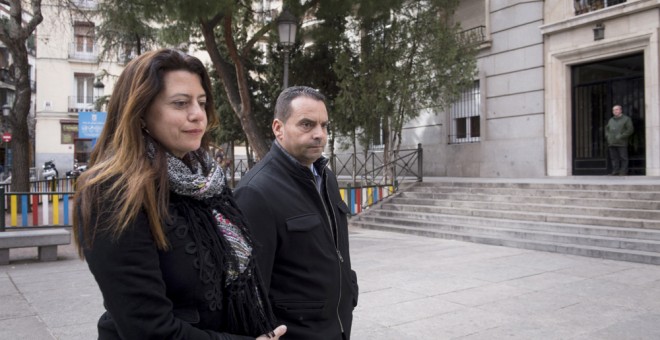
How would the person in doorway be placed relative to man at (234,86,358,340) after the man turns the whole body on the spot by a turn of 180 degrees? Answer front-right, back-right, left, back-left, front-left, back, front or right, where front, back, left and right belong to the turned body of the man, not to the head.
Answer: right

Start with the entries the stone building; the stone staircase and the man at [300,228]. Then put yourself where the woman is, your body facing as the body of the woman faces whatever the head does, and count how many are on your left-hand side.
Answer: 3

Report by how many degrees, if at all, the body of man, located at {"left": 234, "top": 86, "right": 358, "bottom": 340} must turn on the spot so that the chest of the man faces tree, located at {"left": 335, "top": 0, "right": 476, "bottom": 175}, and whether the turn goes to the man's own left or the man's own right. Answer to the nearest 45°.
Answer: approximately 135° to the man's own left

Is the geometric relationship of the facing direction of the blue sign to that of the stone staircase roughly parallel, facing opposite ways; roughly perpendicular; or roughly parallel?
roughly perpendicular

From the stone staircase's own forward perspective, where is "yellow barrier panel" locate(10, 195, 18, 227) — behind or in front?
in front

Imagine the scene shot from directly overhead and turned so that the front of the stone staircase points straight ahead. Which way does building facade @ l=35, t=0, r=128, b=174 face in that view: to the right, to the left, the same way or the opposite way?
to the left

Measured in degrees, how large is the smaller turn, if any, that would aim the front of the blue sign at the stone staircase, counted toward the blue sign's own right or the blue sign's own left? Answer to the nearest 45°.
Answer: approximately 45° to the blue sign's own left

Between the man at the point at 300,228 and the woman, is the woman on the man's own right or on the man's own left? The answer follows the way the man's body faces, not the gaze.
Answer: on the man's own right

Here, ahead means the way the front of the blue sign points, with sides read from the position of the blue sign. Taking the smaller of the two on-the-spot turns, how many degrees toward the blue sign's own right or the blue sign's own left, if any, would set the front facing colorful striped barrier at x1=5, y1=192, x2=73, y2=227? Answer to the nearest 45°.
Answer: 0° — it already faces it

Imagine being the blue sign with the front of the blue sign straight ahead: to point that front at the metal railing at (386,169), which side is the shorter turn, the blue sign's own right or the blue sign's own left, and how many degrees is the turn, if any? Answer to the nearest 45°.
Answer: approximately 90° to the blue sign's own left
